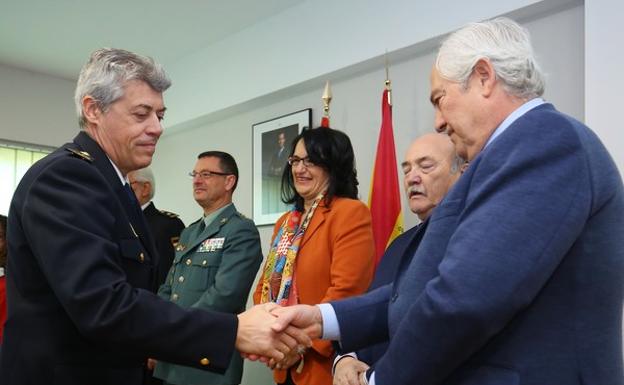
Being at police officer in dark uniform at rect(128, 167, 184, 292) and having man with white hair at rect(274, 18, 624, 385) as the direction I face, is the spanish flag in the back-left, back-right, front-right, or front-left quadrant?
front-left

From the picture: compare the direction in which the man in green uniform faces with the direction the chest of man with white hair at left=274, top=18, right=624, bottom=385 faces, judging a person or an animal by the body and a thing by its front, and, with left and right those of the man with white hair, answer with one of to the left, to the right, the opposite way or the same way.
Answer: to the left

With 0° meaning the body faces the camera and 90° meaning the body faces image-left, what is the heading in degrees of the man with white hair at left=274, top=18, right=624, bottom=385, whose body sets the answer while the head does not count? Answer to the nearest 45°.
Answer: approximately 90°

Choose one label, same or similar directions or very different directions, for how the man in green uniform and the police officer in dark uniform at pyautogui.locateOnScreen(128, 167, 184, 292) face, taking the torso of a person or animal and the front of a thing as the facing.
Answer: same or similar directions

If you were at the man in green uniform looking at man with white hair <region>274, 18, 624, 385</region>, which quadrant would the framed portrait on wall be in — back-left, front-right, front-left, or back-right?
back-left

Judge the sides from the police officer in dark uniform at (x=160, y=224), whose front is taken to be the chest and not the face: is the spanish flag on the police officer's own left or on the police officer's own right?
on the police officer's own left

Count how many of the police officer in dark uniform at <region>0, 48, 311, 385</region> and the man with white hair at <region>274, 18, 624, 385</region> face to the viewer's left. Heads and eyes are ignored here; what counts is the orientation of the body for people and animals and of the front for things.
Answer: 1

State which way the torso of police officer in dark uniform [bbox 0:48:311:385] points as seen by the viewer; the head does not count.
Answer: to the viewer's right

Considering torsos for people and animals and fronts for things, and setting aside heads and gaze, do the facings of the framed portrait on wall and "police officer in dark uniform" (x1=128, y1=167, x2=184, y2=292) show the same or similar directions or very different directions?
same or similar directions

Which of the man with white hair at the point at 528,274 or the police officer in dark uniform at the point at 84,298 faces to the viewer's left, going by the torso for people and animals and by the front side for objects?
the man with white hair

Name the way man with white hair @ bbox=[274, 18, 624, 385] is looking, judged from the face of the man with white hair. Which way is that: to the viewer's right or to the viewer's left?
to the viewer's left

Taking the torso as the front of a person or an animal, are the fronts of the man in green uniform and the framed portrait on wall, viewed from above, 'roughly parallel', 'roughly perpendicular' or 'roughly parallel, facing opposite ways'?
roughly parallel

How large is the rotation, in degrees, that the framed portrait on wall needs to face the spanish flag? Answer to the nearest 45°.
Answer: approximately 90° to its left

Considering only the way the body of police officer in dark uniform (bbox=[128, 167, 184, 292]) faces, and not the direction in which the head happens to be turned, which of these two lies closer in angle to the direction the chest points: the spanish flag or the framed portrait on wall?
the spanish flag

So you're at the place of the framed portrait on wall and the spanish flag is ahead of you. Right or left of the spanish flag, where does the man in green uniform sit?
right

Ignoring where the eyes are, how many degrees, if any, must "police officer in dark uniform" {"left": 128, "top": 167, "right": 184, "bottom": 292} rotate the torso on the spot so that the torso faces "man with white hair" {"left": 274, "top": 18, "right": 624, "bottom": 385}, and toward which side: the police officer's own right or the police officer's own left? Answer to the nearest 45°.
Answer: approximately 45° to the police officer's own left
